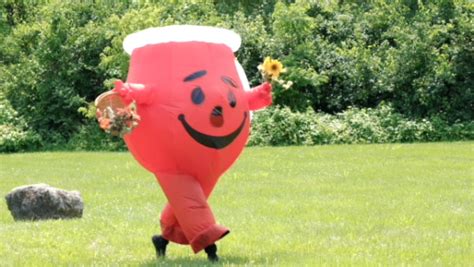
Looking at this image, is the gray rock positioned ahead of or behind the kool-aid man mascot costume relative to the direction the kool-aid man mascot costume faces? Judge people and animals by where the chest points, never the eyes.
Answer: behind

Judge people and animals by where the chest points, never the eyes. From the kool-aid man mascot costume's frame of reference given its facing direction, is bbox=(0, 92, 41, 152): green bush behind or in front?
behind

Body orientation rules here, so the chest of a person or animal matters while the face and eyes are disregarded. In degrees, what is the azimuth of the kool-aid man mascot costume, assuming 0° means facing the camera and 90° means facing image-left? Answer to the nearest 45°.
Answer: approximately 315°

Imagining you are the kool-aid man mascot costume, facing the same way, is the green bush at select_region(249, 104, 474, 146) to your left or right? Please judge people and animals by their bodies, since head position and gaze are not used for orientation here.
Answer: on your left
